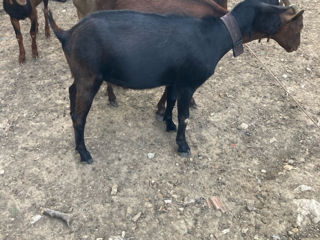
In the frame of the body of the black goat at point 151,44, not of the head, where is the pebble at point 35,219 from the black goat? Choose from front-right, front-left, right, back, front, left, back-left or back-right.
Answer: back-right

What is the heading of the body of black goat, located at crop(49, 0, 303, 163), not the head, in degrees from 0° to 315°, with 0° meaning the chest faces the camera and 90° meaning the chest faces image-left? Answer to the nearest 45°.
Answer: approximately 270°

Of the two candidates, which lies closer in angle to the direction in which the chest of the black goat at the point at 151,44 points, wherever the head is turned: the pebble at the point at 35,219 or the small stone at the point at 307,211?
the small stone
